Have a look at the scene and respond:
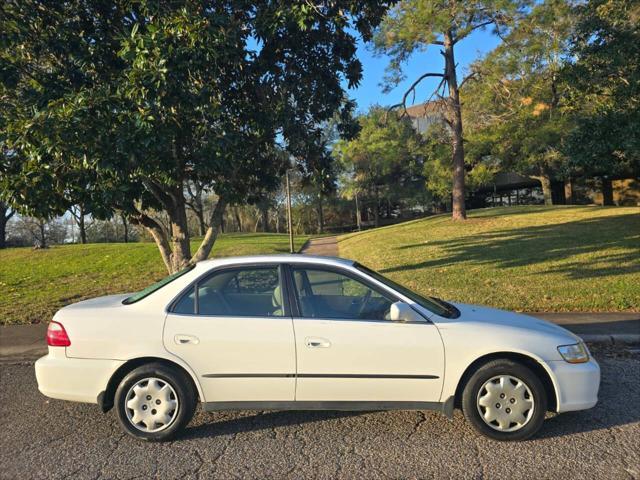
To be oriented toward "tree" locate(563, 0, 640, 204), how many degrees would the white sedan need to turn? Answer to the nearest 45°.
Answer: approximately 45° to its left

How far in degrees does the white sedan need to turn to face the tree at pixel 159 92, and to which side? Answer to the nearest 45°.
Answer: approximately 135° to its left

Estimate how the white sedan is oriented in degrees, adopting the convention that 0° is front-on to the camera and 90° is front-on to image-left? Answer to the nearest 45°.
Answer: approximately 270°

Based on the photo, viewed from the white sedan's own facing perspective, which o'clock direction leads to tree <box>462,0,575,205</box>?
The tree is roughly at 10 o'clock from the white sedan.

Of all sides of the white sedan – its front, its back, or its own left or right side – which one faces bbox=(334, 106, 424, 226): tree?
left

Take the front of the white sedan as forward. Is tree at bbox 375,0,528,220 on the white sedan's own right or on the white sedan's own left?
on the white sedan's own left
